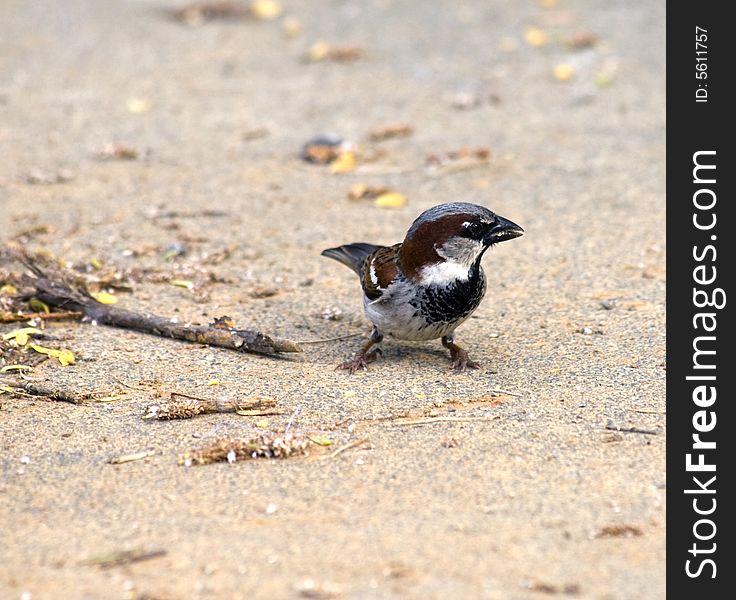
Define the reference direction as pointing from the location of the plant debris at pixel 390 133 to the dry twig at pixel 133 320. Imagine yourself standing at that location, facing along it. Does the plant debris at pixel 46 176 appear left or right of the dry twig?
right

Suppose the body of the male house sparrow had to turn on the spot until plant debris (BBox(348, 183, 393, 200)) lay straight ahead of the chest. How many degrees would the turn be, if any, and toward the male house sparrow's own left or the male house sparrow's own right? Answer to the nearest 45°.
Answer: approximately 135° to the male house sparrow's own left

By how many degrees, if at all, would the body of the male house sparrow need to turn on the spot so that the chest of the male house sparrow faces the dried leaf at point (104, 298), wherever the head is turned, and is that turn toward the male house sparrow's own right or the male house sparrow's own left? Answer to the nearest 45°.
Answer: approximately 180°

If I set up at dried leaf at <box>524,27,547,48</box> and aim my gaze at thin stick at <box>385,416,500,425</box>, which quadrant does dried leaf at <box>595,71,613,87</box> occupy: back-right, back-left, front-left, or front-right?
front-left

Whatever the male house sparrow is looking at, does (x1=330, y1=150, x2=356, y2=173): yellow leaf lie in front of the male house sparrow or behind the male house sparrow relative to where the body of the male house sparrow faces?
behind

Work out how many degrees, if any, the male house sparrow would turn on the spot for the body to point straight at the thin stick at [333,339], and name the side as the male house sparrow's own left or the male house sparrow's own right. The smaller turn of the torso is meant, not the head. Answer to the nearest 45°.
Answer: approximately 180°

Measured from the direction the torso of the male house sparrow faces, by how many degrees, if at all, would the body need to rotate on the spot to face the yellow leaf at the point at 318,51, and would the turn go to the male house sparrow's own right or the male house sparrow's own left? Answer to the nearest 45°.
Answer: approximately 135° to the male house sparrow's own left

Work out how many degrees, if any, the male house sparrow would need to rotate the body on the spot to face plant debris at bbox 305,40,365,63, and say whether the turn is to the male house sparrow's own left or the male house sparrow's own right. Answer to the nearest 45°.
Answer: approximately 135° to the male house sparrow's own left

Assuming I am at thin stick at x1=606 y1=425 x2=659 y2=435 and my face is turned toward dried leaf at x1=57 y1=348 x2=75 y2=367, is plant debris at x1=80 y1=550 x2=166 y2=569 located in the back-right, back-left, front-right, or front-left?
front-left

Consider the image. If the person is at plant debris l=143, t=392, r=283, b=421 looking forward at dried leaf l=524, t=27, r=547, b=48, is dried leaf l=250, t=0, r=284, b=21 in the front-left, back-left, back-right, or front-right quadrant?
front-left

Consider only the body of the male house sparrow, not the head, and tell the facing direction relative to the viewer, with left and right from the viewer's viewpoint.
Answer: facing the viewer and to the right of the viewer

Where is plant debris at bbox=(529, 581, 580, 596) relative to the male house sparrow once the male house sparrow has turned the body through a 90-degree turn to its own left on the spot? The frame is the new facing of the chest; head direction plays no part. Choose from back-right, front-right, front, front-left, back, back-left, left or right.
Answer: back-right
